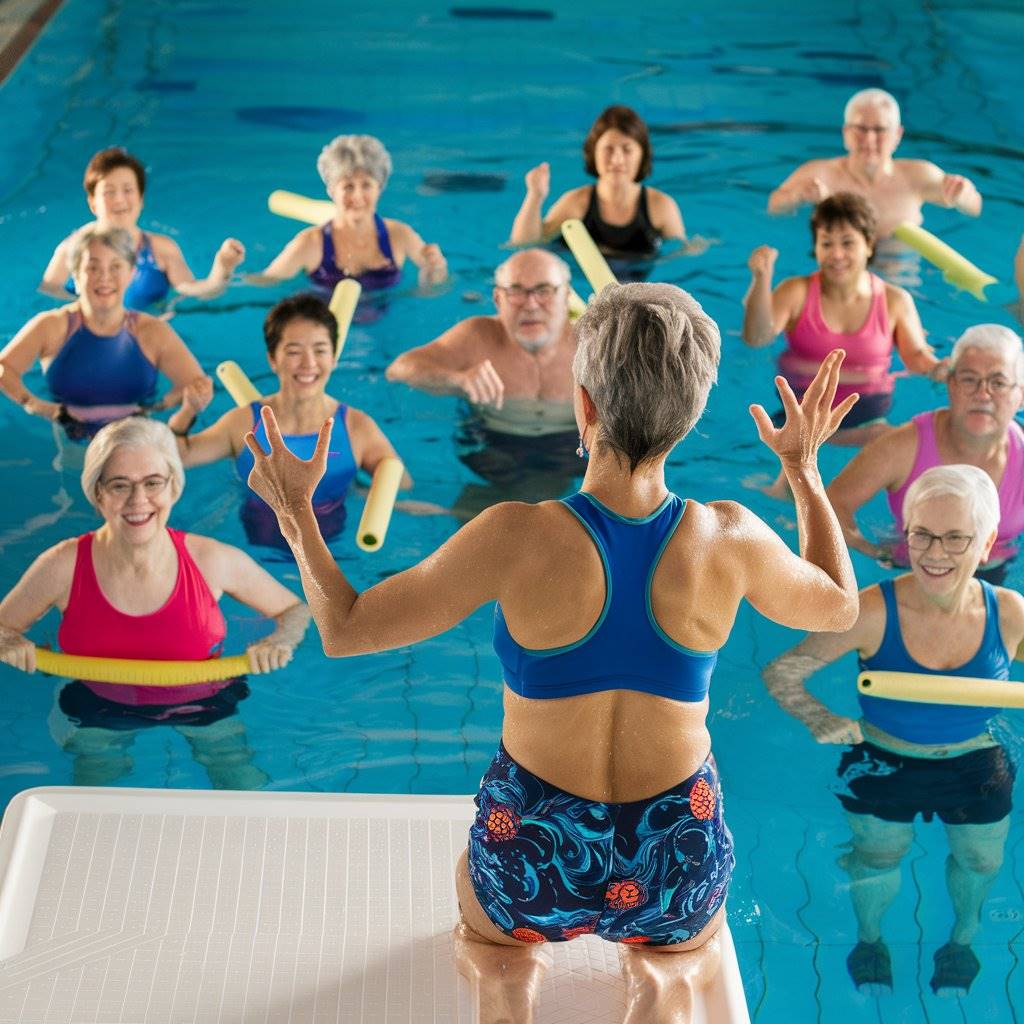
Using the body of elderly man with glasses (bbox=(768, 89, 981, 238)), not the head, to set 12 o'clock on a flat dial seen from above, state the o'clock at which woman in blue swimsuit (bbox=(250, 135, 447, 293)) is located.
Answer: The woman in blue swimsuit is roughly at 2 o'clock from the elderly man with glasses.

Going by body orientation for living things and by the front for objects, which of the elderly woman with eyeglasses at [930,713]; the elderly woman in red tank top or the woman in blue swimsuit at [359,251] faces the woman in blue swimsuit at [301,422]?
the woman in blue swimsuit at [359,251]

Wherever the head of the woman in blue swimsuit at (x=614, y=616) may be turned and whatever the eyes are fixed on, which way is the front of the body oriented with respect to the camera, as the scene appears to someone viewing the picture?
away from the camera

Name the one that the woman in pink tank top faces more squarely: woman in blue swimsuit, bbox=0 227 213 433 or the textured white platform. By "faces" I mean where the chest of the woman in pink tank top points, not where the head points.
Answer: the textured white platform

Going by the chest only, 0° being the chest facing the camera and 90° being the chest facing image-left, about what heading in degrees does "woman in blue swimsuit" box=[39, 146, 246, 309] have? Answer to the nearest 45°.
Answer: approximately 0°

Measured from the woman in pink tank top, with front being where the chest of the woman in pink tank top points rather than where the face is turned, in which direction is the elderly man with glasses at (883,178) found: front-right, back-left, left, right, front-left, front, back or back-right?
back

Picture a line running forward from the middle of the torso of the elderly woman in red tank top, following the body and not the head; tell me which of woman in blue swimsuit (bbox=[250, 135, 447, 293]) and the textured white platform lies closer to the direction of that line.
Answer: the textured white platform

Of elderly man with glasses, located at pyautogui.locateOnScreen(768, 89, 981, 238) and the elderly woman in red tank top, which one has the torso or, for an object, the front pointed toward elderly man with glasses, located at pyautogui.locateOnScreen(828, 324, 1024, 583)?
elderly man with glasses, located at pyautogui.locateOnScreen(768, 89, 981, 238)

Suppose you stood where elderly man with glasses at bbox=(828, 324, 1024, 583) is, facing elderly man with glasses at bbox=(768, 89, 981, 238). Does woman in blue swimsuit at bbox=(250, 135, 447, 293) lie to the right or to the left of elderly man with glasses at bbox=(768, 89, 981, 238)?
left

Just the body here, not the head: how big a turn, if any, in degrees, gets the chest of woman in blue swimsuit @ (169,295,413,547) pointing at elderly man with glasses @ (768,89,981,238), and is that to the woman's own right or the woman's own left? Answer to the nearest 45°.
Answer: approximately 135° to the woman's own left
